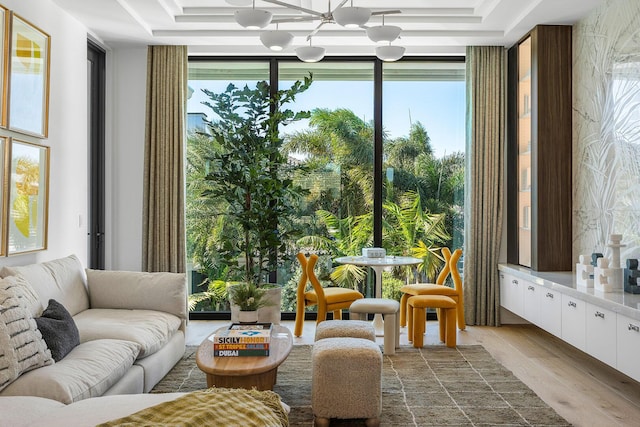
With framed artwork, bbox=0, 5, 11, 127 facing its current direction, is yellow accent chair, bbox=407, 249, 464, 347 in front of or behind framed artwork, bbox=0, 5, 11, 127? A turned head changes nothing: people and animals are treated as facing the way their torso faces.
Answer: in front

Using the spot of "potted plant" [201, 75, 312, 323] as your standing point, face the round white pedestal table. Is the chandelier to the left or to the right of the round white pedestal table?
right

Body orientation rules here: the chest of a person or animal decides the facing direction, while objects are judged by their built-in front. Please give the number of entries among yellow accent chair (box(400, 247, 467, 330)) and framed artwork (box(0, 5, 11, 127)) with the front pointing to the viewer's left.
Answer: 1

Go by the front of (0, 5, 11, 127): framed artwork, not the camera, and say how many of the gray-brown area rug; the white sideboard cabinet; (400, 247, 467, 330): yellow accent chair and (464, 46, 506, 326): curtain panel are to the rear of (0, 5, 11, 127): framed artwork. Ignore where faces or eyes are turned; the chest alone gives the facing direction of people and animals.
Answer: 0

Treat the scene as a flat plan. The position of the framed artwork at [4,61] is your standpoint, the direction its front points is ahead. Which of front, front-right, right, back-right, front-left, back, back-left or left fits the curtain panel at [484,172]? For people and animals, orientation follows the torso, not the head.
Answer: front

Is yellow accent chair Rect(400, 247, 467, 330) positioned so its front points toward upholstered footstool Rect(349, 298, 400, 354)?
no

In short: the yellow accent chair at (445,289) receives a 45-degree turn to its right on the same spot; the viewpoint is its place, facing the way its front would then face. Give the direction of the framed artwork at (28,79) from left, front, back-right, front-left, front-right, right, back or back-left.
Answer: left

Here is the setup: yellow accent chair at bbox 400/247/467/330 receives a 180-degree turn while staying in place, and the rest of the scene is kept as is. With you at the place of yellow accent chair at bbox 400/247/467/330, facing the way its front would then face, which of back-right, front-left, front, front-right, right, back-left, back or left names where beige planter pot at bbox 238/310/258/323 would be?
back-right

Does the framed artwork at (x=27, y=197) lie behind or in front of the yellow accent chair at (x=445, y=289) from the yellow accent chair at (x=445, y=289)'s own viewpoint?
in front

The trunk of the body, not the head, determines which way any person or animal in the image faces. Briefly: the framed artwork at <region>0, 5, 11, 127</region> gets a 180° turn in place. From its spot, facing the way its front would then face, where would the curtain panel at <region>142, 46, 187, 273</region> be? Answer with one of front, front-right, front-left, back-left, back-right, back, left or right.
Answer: back-right

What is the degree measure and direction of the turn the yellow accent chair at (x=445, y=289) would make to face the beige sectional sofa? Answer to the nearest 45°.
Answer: approximately 45° to its left

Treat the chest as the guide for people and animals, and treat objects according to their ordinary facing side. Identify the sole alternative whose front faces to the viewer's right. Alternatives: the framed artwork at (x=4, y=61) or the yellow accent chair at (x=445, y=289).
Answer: the framed artwork

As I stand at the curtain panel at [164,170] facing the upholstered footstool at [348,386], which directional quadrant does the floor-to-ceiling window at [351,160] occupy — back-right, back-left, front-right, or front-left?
front-left

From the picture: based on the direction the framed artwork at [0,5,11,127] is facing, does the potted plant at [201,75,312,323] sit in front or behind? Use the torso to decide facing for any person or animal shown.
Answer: in front

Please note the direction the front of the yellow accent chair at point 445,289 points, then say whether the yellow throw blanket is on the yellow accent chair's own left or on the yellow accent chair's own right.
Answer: on the yellow accent chair's own left

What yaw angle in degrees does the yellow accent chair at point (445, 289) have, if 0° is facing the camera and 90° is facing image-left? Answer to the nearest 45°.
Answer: approximately 90°

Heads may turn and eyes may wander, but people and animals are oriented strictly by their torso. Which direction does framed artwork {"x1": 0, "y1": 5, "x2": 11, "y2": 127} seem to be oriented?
to the viewer's right
